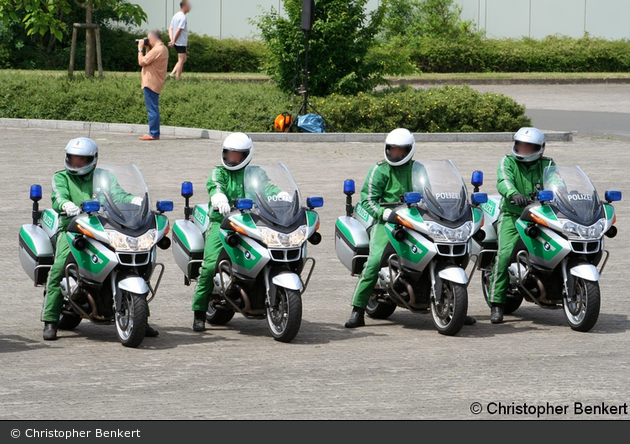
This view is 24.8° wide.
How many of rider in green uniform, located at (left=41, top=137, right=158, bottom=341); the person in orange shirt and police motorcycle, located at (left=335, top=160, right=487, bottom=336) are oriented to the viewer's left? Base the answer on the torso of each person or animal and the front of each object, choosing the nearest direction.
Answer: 1

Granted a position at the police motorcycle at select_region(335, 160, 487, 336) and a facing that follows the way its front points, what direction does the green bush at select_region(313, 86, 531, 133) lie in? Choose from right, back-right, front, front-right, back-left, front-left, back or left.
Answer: back-left

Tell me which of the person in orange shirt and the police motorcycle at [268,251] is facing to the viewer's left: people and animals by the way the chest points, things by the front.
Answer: the person in orange shirt

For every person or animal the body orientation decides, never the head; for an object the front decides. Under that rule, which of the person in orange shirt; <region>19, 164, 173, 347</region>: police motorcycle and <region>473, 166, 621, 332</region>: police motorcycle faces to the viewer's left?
the person in orange shirt

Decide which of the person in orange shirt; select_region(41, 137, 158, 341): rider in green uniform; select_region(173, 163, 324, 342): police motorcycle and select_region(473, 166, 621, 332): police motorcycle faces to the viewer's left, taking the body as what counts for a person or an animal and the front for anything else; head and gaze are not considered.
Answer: the person in orange shirt

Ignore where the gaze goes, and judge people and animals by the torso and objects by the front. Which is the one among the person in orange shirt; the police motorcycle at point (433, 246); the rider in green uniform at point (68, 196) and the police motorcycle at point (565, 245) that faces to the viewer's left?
the person in orange shirt

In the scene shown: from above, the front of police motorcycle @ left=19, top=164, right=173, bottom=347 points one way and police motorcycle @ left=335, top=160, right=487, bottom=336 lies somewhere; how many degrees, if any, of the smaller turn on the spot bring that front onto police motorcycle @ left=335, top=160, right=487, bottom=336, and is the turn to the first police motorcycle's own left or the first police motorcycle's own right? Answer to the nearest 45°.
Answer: approximately 45° to the first police motorcycle's own left

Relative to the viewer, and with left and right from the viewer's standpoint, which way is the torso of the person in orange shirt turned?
facing to the left of the viewer

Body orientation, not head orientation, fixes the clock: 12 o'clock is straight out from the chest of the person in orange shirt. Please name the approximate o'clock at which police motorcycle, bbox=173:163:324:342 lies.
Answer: The police motorcycle is roughly at 9 o'clock from the person in orange shirt.

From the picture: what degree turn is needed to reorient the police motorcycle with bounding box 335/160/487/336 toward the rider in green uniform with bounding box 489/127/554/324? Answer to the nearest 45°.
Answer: approximately 90° to its left

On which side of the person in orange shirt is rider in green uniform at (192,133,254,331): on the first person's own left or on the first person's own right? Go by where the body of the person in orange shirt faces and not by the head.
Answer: on the first person's own left

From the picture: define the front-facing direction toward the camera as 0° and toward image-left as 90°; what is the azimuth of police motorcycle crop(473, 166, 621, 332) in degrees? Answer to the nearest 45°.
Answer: approximately 315°

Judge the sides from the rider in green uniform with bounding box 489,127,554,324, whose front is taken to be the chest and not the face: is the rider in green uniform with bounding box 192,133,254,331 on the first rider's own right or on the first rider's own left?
on the first rider's own right
